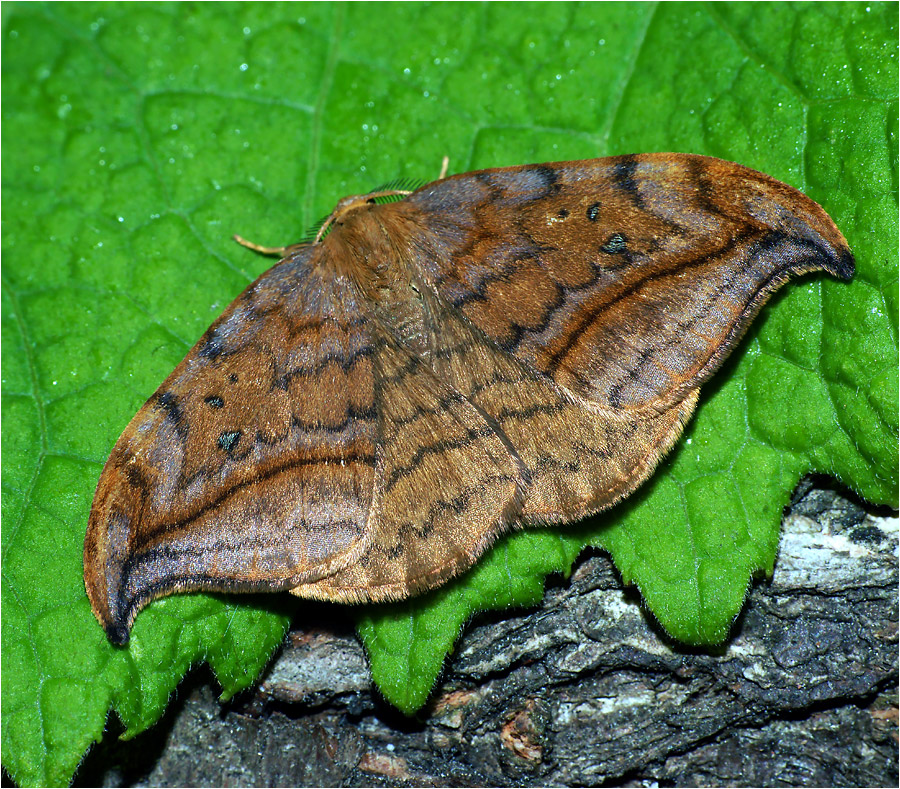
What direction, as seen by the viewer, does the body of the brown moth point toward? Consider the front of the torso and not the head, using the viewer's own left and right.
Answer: facing away from the viewer and to the left of the viewer
